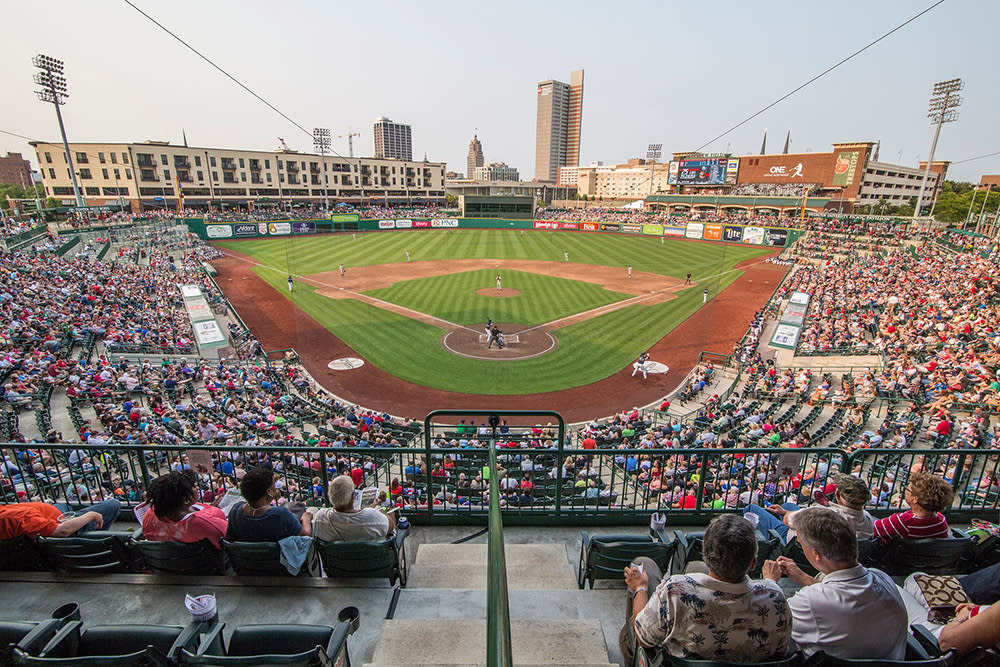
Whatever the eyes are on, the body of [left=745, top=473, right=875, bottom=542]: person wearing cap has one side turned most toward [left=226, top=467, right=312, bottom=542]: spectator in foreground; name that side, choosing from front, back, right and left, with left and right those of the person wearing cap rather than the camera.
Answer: left

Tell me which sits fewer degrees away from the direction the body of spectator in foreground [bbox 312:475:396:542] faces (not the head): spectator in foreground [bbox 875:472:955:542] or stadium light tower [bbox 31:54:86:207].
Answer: the stadium light tower

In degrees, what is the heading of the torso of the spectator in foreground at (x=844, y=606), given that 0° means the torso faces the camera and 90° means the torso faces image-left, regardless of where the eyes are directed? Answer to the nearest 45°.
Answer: approximately 135°

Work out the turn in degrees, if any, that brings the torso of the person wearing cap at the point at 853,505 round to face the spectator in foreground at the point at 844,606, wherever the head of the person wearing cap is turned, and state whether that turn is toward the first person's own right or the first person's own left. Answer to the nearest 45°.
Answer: approximately 135° to the first person's own left

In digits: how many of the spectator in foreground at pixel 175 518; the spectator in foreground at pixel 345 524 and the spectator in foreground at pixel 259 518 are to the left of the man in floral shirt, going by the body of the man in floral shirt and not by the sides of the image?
3

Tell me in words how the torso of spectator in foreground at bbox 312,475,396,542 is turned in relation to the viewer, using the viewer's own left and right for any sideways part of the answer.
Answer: facing away from the viewer

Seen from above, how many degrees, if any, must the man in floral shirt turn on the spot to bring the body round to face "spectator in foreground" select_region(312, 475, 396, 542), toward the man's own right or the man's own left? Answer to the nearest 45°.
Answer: approximately 90° to the man's own left

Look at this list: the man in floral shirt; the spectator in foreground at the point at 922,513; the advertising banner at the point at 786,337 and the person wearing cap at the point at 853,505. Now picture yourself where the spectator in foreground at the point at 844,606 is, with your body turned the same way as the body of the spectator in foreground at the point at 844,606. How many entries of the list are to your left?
1

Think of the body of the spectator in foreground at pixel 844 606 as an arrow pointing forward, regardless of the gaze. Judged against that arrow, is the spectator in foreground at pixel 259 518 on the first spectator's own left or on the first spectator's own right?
on the first spectator's own left

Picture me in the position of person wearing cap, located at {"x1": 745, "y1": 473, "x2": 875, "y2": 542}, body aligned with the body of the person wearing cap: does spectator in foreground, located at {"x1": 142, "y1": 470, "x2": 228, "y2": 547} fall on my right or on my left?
on my left

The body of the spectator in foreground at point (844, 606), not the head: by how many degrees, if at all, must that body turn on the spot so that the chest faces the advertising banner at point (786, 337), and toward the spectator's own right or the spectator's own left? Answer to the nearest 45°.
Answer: approximately 45° to the spectator's own right

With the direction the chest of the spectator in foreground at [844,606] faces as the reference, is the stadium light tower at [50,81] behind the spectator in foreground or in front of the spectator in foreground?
in front

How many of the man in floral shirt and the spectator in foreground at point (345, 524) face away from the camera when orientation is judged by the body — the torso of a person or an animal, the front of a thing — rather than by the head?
2
